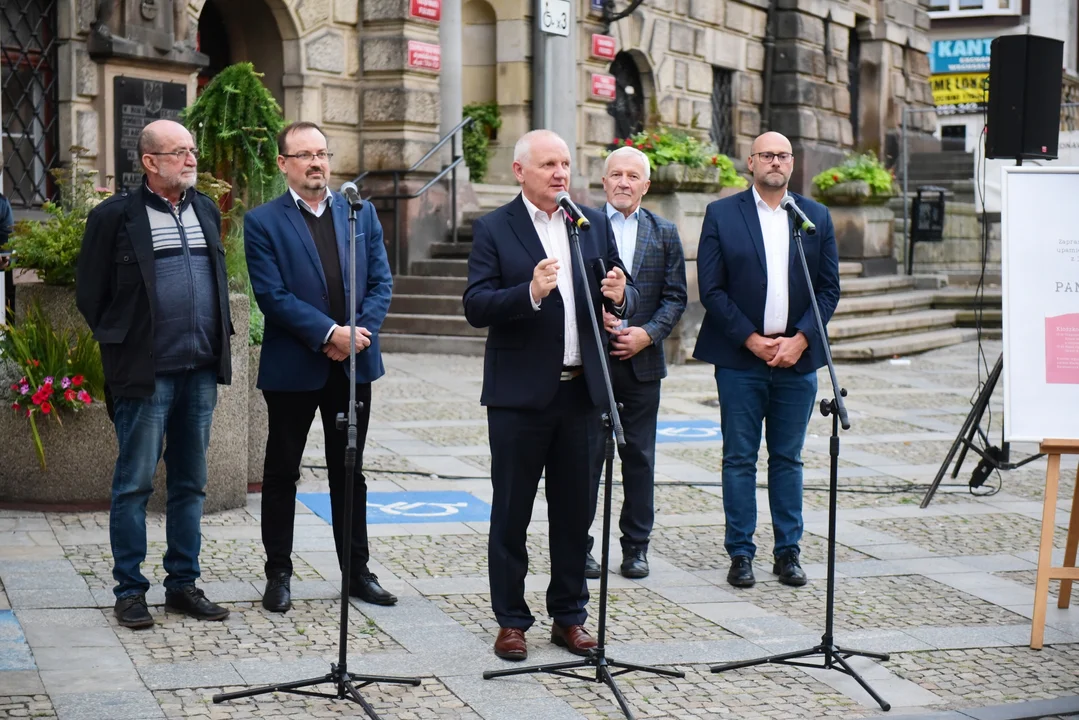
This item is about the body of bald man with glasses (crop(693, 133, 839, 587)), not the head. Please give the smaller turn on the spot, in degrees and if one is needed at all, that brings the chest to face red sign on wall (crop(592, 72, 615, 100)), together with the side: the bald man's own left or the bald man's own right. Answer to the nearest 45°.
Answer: approximately 180°

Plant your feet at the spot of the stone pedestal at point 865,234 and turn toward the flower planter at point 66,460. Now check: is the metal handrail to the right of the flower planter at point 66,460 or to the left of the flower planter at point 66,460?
right

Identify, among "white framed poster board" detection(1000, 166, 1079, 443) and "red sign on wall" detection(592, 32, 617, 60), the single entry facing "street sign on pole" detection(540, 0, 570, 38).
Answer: the red sign on wall

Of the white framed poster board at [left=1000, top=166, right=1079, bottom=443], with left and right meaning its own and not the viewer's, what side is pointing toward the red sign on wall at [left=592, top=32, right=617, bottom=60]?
back

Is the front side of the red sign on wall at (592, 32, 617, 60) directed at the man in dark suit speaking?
yes

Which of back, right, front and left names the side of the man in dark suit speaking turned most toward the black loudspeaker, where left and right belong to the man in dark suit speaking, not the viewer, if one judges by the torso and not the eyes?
left

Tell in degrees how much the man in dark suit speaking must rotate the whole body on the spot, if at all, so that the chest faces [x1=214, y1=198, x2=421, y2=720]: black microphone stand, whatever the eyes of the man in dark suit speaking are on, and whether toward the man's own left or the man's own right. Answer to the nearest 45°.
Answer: approximately 90° to the man's own right

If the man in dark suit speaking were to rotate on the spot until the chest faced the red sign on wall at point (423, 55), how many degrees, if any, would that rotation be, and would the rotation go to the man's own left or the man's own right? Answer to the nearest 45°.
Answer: approximately 135° to the man's own left

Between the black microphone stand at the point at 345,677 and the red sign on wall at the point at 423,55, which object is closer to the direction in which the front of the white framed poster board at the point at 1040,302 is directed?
the black microphone stand

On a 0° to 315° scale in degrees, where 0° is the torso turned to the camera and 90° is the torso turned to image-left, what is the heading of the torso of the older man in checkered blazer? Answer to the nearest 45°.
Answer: approximately 0°

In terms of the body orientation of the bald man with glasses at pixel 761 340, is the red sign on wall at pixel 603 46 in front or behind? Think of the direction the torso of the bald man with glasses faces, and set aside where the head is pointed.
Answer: behind

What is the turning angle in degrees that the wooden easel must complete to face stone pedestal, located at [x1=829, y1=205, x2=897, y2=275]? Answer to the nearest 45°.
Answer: approximately 180°

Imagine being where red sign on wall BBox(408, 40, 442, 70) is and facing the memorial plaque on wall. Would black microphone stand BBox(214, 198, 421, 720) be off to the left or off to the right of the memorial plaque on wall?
left

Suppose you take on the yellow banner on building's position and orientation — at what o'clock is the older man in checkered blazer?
The older man in checkered blazer is roughly at 12 o'clock from the yellow banner on building.
